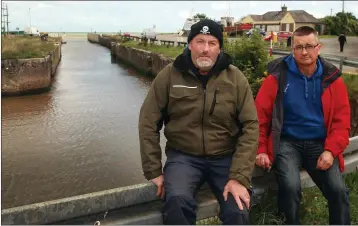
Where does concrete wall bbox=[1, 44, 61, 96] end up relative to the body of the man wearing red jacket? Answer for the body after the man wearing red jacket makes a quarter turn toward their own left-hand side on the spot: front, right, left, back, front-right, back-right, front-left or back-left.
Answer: back-left

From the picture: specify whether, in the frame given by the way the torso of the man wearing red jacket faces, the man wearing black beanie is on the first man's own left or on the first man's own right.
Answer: on the first man's own right

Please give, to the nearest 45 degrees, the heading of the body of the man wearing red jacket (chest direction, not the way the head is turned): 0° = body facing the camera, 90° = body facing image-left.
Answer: approximately 0°

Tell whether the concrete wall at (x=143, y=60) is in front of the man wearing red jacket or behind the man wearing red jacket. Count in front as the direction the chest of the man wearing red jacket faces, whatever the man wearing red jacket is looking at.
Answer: behind

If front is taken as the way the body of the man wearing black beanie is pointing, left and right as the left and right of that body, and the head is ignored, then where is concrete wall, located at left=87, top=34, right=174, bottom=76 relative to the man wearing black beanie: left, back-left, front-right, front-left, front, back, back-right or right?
back

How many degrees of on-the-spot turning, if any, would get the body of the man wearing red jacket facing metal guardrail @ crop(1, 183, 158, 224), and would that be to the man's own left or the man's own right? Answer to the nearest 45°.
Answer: approximately 45° to the man's own right

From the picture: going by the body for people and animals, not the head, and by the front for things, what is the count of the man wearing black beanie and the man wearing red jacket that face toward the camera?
2

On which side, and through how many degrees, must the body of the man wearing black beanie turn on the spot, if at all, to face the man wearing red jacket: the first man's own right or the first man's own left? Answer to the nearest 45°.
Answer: approximately 135° to the first man's own left

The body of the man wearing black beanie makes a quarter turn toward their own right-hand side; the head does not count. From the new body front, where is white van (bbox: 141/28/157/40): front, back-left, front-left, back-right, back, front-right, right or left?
right

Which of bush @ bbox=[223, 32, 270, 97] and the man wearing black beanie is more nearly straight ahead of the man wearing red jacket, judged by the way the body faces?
the man wearing black beanie

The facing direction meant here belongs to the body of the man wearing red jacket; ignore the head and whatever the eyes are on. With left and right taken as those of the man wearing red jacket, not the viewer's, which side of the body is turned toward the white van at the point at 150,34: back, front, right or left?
back
